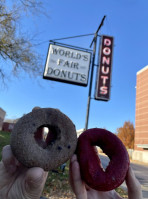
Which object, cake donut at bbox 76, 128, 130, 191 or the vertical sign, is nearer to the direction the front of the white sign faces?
the cake donut

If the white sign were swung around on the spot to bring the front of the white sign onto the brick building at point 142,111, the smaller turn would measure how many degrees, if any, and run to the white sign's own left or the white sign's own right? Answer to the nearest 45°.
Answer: approximately 135° to the white sign's own left

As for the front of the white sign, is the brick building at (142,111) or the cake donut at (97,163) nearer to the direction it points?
the cake donut

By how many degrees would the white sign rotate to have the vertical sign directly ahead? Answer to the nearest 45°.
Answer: approximately 90° to its left

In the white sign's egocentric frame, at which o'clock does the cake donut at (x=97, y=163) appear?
The cake donut is roughly at 12 o'clock from the white sign.

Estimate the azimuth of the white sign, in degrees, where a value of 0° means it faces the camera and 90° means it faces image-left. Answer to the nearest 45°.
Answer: approximately 0°
